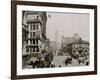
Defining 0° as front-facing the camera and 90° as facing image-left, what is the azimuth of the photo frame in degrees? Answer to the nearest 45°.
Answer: approximately 315°
